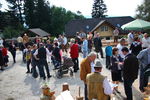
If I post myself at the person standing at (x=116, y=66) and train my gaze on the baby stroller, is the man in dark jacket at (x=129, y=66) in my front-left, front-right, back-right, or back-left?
back-left

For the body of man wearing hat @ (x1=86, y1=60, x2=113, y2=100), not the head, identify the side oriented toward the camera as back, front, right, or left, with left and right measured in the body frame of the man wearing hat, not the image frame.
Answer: back

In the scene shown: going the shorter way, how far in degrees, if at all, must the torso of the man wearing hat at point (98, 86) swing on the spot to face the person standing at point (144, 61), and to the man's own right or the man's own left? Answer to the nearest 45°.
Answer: approximately 45° to the man's own right

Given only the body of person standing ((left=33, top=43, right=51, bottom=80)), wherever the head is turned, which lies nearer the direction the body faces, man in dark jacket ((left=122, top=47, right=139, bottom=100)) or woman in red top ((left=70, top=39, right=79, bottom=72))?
the woman in red top
